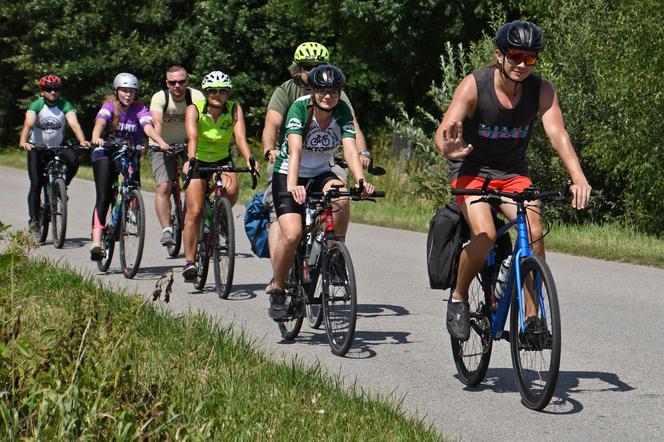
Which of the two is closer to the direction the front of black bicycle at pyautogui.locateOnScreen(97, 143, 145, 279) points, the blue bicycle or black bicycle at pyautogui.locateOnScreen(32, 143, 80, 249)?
the blue bicycle

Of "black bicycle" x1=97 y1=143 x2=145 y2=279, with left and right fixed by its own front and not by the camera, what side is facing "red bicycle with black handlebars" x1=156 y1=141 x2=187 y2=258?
left

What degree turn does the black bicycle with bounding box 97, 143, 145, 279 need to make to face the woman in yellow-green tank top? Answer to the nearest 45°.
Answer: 0° — it already faces them

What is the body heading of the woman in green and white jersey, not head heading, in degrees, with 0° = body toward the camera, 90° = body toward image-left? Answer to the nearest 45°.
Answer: approximately 315°

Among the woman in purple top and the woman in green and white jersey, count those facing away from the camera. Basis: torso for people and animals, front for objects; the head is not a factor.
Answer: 0

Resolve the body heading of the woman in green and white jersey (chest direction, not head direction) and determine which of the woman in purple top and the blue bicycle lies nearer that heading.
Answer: the blue bicycle

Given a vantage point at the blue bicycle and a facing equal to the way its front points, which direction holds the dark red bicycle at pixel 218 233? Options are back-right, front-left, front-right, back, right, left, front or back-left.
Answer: back

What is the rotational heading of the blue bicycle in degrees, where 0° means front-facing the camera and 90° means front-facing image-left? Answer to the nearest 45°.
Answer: approximately 315°

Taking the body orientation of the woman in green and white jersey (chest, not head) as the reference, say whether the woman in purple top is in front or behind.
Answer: behind

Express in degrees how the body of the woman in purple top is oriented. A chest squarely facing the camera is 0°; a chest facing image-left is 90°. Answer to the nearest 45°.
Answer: approximately 315°

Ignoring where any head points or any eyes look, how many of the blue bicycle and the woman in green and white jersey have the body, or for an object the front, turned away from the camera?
0
